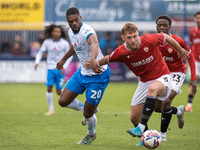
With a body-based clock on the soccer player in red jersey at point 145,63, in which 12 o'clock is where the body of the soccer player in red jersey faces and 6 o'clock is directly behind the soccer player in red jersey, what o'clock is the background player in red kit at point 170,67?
The background player in red kit is roughly at 7 o'clock from the soccer player in red jersey.

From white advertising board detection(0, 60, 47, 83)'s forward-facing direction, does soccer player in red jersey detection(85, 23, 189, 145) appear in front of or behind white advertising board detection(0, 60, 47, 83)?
in front

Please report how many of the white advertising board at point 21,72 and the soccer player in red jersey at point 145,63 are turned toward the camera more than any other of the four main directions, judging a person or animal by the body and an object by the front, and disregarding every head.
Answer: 2

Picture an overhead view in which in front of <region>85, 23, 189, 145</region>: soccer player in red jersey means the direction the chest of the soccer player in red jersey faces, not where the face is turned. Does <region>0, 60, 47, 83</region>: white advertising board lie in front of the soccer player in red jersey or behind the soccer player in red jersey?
behind

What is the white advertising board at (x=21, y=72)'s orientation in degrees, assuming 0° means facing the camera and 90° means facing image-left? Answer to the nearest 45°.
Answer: approximately 0°

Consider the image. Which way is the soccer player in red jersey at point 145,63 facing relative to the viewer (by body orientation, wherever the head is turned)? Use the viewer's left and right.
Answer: facing the viewer

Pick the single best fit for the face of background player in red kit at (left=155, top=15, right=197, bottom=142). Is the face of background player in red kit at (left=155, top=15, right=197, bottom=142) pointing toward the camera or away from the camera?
toward the camera

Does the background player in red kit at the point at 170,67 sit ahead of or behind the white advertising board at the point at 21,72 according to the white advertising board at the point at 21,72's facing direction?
ahead
